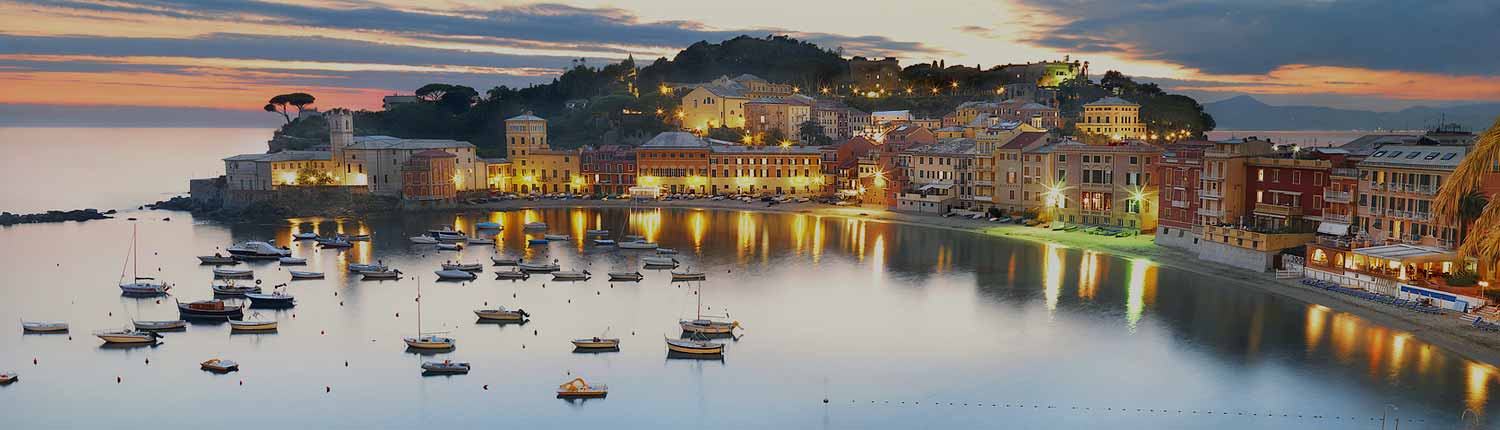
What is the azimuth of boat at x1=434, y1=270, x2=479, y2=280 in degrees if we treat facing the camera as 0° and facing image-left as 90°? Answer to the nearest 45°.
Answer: approximately 90°

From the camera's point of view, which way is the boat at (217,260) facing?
to the viewer's left

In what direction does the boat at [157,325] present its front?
to the viewer's left

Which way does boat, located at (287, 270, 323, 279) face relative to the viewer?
to the viewer's left

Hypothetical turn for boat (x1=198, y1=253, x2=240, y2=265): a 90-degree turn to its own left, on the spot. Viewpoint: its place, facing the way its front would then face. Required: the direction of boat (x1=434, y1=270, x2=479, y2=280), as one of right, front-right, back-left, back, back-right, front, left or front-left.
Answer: front-left

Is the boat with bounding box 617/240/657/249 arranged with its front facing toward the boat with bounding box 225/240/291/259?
yes

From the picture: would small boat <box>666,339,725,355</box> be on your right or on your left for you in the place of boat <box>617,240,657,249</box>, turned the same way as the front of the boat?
on your left
